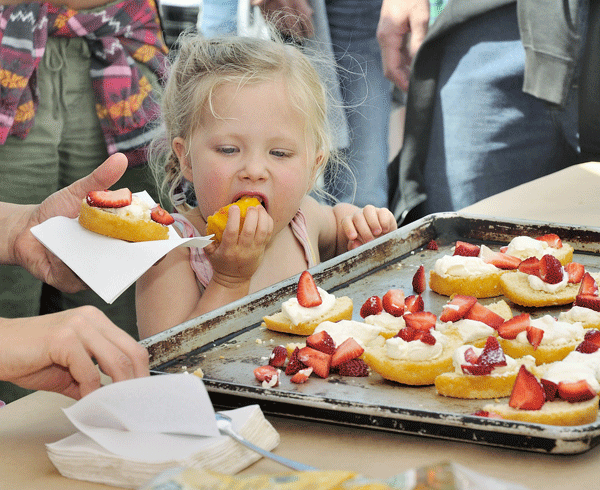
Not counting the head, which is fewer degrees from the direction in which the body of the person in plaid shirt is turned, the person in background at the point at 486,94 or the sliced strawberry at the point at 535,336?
the sliced strawberry

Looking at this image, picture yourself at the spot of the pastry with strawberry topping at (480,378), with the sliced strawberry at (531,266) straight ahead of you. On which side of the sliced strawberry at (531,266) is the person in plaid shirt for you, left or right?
left

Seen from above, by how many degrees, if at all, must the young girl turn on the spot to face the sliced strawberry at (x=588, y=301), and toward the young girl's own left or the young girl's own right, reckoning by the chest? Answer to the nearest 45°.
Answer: approximately 45° to the young girl's own left

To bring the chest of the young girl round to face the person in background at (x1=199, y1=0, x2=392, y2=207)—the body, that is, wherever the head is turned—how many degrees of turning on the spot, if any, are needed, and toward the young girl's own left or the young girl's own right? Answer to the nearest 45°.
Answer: approximately 180°

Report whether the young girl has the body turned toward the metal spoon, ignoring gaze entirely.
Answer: yes

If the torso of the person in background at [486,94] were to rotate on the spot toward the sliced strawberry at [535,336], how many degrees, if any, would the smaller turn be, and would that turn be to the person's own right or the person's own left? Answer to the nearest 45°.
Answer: approximately 45° to the person's own left

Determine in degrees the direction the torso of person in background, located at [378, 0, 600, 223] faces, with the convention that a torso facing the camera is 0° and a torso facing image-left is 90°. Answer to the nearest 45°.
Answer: approximately 45°

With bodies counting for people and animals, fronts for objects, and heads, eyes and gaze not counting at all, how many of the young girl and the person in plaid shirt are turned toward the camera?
2
